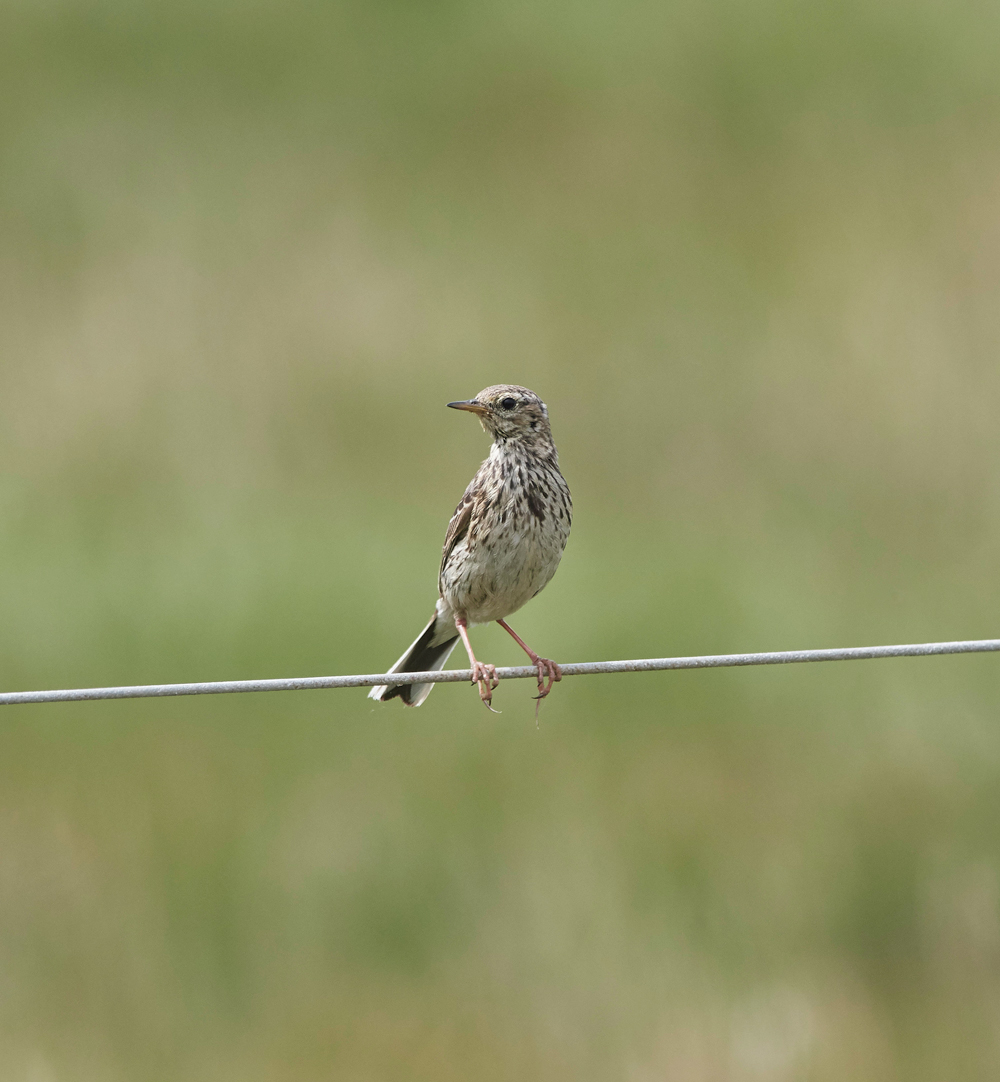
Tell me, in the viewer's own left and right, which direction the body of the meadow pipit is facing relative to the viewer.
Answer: facing the viewer and to the right of the viewer
